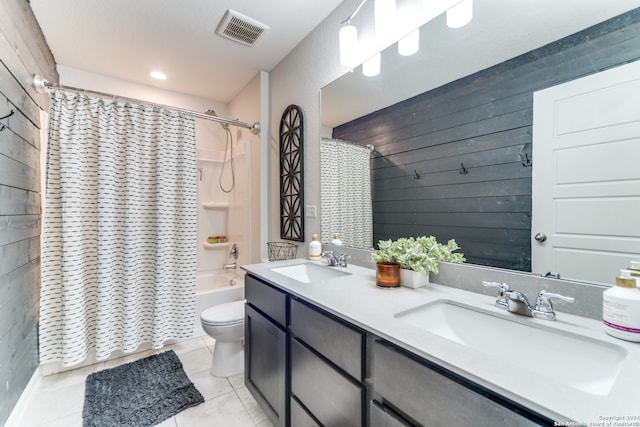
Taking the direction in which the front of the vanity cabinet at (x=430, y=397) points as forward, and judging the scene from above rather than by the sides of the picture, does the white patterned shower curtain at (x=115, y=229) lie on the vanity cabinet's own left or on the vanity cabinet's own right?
on the vanity cabinet's own right

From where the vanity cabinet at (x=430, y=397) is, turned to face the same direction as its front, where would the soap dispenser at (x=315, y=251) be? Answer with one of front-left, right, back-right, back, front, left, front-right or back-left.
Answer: right

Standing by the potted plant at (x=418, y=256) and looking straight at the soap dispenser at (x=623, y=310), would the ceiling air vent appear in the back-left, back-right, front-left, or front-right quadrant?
back-right

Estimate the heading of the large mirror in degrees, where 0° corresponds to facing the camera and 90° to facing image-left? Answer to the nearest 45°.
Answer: approximately 45°

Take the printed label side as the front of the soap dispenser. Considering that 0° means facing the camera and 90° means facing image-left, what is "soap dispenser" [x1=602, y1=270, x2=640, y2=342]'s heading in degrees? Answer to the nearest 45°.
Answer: approximately 45°

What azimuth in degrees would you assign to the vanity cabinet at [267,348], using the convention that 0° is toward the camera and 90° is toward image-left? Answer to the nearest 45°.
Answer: approximately 45°

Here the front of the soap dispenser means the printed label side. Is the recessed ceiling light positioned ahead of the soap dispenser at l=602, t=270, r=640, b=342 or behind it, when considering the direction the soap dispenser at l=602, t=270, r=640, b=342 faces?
ahead

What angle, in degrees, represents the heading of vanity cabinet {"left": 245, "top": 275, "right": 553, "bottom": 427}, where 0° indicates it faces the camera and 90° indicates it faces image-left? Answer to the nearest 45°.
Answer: approximately 45°
